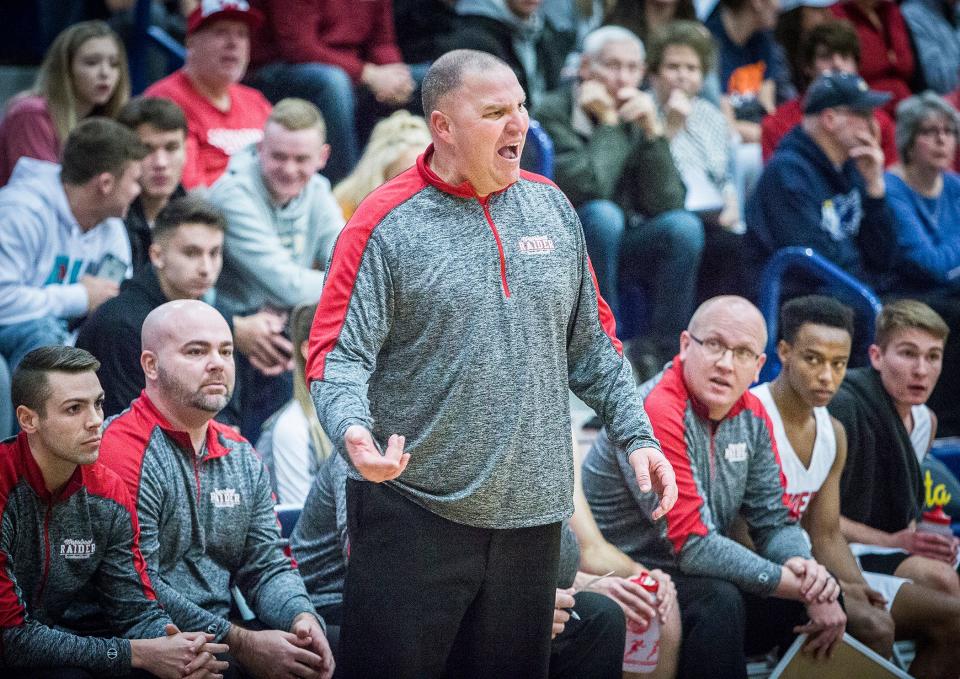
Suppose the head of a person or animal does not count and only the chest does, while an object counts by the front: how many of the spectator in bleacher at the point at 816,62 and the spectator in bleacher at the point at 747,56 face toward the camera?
2

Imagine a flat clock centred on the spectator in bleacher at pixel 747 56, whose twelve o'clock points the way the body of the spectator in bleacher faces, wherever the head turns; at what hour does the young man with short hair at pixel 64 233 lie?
The young man with short hair is roughly at 1 o'clock from the spectator in bleacher.

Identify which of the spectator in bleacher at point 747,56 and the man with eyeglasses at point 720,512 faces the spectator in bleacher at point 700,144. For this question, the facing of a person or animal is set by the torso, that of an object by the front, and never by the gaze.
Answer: the spectator in bleacher at point 747,56

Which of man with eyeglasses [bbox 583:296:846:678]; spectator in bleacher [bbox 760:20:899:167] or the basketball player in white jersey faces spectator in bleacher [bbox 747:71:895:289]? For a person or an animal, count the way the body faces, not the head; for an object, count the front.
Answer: spectator in bleacher [bbox 760:20:899:167]

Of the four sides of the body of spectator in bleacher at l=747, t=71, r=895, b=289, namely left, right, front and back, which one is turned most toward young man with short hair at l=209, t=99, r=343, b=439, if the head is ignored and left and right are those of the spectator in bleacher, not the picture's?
right

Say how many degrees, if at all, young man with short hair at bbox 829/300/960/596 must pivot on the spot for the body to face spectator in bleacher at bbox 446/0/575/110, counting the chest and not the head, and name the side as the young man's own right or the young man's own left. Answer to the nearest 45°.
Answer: approximately 180°

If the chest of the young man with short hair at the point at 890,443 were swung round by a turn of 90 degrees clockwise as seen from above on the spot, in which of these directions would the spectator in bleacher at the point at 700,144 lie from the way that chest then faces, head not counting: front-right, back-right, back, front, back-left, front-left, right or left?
right

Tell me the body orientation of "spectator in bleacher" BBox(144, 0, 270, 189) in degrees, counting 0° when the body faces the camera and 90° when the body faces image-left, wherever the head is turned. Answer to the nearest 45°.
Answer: approximately 315°

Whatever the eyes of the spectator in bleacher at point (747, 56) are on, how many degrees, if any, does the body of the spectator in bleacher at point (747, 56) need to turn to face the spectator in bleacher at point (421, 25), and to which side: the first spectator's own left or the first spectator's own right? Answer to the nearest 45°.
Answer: approximately 45° to the first spectator's own right

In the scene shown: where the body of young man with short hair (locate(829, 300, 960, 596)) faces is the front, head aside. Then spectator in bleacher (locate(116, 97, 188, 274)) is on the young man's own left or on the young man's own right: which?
on the young man's own right

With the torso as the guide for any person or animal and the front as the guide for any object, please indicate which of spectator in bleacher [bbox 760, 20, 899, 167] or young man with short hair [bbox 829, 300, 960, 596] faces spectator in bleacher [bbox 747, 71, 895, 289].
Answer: spectator in bleacher [bbox 760, 20, 899, 167]
